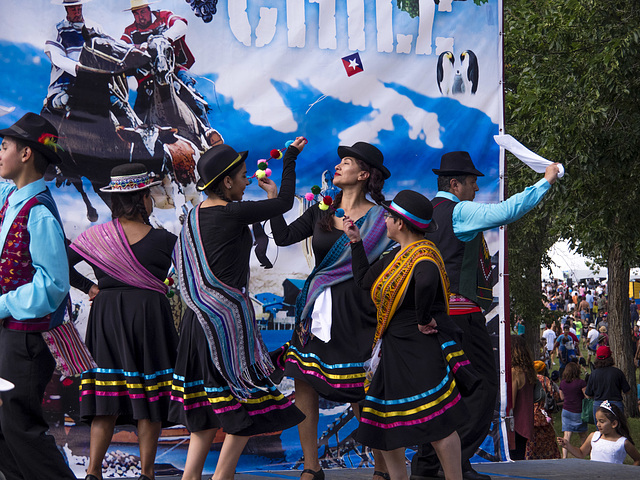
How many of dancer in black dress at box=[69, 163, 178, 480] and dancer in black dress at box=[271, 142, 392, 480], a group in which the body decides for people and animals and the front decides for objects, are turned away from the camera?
1

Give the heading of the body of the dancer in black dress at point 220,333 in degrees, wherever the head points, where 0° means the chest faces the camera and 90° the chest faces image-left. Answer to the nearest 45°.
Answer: approximately 225°

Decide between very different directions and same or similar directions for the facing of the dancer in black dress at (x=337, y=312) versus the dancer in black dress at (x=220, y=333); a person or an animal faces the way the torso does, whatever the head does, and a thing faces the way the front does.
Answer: very different directions

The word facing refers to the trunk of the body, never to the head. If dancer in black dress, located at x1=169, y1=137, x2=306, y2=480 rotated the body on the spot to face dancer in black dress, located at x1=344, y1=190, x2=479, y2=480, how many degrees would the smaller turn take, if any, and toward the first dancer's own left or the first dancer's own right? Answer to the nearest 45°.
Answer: approximately 45° to the first dancer's own right

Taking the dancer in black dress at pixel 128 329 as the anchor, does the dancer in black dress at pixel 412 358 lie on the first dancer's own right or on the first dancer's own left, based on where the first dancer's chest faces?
on the first dancer's own right

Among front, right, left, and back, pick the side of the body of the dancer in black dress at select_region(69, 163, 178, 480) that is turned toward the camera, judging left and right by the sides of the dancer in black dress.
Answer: back

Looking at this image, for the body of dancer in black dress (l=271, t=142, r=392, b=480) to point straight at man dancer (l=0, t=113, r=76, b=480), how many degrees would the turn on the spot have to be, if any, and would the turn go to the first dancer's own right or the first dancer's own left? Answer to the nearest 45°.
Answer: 0° — they already face them

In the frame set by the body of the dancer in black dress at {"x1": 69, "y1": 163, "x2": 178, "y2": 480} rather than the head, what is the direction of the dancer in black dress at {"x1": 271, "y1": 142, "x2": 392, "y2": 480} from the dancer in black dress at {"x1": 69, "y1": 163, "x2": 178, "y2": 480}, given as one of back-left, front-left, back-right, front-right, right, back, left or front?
right

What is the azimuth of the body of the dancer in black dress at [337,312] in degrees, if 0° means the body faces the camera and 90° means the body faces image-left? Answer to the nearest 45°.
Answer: approximately 45°

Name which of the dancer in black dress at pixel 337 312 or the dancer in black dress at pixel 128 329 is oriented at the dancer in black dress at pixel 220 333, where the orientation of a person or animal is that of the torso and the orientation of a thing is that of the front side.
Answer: the dancer in black dress at pixel 337 312

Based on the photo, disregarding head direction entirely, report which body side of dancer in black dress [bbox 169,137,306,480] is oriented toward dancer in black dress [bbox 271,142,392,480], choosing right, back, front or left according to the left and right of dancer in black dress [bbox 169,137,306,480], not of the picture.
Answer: front

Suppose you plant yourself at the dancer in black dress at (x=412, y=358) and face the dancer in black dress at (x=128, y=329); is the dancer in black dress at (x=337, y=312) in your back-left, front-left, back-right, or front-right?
front-right

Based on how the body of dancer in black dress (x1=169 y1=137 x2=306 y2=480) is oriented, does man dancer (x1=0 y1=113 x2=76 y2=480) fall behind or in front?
behind

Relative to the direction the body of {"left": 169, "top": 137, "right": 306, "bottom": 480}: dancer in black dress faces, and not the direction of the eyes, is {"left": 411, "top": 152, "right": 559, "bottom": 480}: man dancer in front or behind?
in front

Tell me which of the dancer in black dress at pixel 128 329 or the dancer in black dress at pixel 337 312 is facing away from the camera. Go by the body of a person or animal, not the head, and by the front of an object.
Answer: the dancer in black dress at pixel 128 329

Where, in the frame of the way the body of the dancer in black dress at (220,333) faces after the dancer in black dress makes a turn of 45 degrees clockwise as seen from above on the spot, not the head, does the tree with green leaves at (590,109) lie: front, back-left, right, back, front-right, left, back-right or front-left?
front-left
